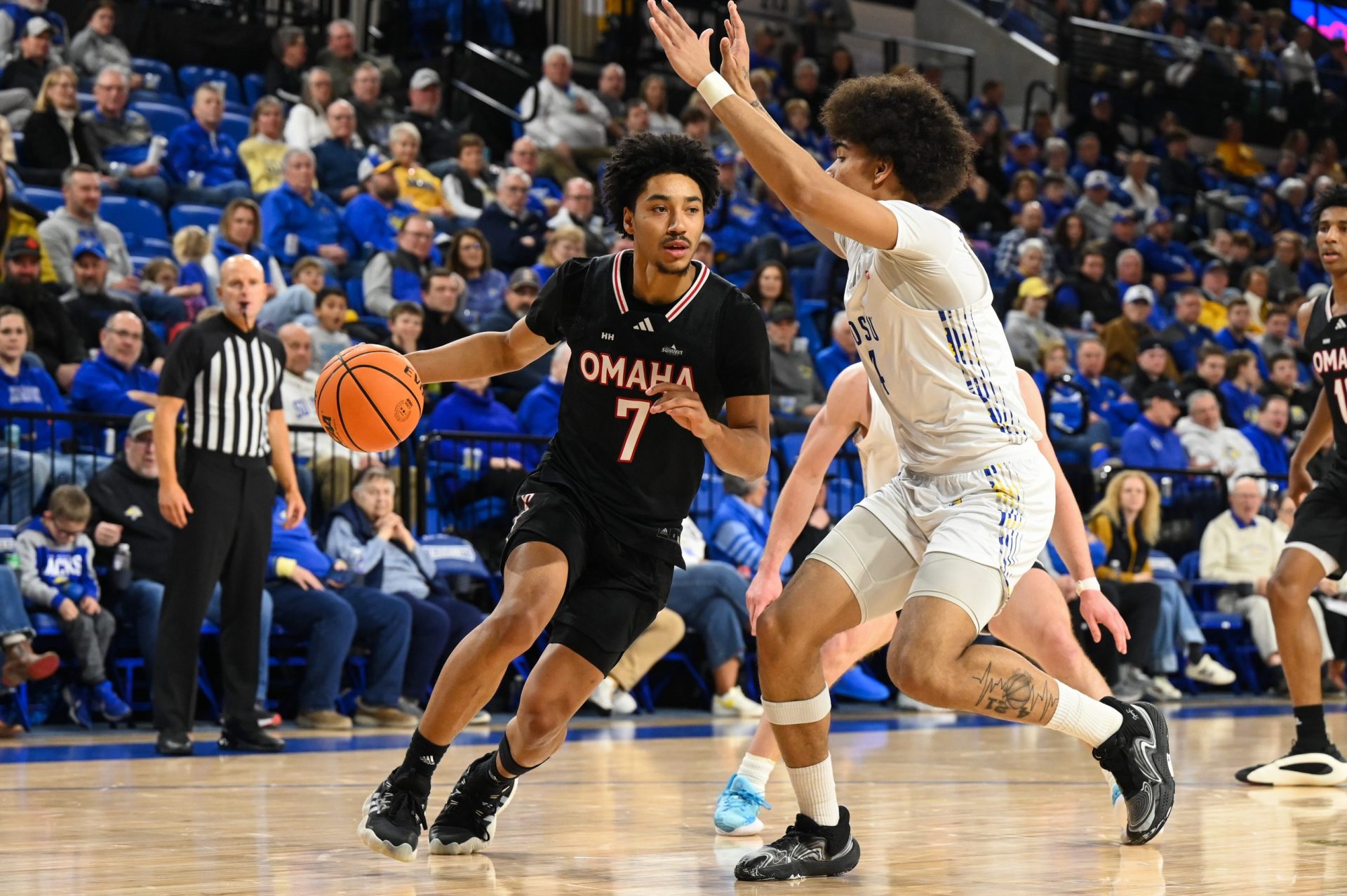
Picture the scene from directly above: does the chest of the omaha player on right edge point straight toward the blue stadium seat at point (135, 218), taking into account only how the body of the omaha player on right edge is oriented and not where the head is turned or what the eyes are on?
no

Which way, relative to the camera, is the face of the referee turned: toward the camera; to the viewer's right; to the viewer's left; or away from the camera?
toward the camera

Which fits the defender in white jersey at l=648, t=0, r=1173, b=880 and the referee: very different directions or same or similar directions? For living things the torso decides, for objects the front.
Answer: very different directions

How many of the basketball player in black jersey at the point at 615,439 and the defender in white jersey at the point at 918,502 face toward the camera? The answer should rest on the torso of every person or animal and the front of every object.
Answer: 1

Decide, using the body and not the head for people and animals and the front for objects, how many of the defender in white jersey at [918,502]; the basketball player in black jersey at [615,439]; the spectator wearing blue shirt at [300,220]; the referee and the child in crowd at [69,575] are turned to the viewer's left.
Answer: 1

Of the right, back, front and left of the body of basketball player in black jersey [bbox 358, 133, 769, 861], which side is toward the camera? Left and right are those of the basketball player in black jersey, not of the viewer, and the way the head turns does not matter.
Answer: front

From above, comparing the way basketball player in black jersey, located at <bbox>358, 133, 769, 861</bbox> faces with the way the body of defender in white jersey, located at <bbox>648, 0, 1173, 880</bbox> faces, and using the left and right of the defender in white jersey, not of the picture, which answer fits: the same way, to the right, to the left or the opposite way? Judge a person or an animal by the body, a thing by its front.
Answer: to the left

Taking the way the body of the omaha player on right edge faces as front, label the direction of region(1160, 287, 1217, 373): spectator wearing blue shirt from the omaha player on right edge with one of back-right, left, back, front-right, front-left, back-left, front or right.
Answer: back-right

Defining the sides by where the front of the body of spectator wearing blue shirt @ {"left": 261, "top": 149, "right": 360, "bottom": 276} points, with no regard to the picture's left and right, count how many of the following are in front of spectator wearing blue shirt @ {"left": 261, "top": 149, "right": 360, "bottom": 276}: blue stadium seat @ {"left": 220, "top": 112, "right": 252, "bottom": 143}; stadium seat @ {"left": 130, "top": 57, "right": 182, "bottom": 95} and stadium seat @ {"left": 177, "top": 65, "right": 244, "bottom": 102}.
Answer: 0

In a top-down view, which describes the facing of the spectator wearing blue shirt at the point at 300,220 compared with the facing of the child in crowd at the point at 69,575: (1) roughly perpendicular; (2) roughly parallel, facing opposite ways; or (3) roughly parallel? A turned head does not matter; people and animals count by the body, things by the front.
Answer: roughly parallel

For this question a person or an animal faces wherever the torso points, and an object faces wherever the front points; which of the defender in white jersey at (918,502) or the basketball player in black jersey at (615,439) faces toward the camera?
the basketball player in black jersey

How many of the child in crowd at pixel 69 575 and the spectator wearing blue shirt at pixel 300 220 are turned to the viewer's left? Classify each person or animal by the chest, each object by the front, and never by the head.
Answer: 0

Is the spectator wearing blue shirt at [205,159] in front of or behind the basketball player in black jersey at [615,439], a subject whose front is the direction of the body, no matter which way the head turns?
behind

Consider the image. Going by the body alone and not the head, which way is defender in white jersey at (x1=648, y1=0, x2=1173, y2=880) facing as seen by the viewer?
to the viewer's left

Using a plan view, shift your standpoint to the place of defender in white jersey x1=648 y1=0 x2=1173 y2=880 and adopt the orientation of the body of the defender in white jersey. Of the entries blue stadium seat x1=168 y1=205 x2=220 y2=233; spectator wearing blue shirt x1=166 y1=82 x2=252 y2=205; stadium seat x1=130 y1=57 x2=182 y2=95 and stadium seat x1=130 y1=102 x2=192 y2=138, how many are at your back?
0

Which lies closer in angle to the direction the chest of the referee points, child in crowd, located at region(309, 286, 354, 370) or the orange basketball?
the orange basketball

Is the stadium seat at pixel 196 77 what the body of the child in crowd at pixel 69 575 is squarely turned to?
no
